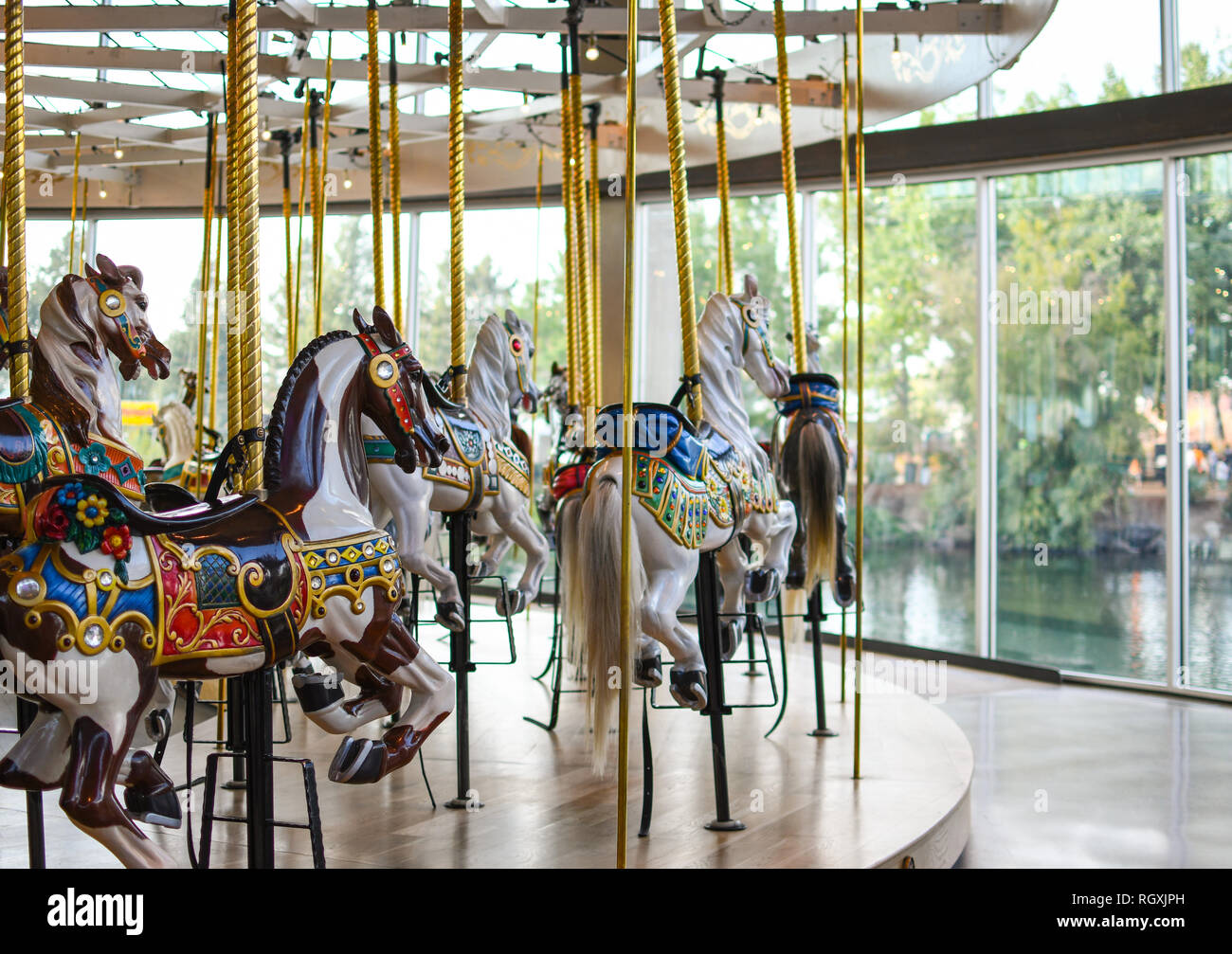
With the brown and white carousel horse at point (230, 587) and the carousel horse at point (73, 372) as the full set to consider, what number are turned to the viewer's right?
2

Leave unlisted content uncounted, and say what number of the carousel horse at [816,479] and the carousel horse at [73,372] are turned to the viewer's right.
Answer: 1

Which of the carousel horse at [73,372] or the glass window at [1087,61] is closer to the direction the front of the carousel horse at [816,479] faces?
the glass window

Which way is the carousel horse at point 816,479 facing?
away from the camera

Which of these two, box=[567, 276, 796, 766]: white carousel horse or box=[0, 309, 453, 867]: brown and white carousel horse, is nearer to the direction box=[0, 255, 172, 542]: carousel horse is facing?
the white carousel horse

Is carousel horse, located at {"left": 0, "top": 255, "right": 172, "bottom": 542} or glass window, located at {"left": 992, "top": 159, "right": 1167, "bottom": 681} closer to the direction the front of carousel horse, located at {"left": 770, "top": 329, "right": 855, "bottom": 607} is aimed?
the glass window

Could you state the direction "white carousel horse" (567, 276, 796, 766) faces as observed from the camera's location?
facing away from the viewer and to the right of the viewer

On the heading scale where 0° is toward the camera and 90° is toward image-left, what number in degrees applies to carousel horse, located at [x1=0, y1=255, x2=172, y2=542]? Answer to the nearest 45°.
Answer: approximately 270°

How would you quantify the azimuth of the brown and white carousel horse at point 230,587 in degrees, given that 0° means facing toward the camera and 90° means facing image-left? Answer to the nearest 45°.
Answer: approximately 270°

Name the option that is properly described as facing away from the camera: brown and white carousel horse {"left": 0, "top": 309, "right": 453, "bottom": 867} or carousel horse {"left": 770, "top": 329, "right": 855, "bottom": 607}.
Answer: the carousel horse

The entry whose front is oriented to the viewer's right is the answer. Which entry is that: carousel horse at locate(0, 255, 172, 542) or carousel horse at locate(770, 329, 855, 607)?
carousel horse at locate(0, 255, 172, 542)

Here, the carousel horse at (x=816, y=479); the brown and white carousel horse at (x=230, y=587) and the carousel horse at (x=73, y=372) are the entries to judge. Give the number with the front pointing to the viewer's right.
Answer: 2

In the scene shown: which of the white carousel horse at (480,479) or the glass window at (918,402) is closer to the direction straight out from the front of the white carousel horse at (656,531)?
the glass window

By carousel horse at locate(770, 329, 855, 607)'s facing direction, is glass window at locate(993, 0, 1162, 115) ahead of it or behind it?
ahead

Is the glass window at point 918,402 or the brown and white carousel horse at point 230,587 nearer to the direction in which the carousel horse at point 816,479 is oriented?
the glass window

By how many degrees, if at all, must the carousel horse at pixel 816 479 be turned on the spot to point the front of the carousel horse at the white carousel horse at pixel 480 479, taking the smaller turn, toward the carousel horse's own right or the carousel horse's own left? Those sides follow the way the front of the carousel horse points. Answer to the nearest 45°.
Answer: approximately 135° to the carousel horse's own left
